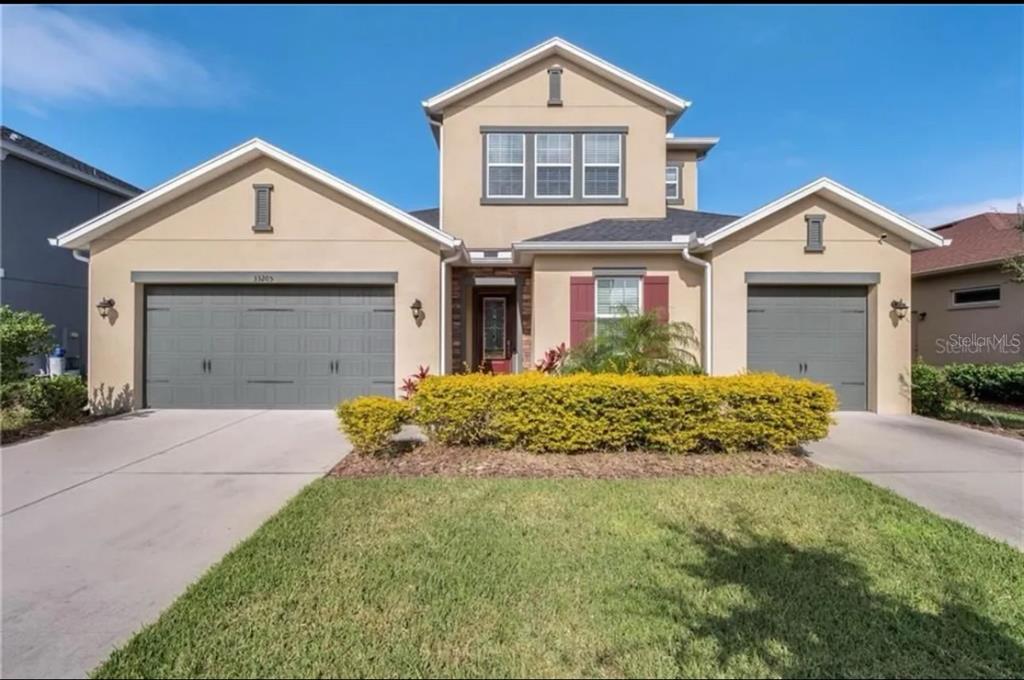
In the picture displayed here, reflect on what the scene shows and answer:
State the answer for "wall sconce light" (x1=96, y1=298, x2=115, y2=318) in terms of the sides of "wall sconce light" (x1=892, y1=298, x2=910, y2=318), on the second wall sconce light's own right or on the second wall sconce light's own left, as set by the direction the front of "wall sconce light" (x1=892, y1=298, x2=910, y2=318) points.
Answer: on the second wall sconce light's own right

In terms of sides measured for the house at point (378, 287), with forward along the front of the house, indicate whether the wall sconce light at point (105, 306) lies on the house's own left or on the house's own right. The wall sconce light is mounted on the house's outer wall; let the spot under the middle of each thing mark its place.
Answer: on the house's own right

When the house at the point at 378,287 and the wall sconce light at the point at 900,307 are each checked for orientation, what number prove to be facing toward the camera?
2

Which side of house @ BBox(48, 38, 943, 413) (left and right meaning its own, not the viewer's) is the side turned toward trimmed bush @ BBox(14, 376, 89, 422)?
right

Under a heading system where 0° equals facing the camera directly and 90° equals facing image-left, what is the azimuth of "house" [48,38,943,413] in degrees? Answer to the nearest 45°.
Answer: approximately 0°

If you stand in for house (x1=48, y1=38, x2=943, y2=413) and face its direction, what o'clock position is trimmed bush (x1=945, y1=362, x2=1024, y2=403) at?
The trimmed bush is roughly at 9 o'clock from the house.

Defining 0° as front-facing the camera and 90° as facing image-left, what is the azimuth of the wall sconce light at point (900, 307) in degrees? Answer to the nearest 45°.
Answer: approximately 0°
